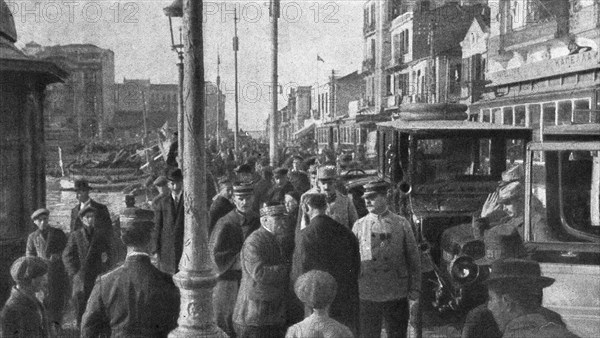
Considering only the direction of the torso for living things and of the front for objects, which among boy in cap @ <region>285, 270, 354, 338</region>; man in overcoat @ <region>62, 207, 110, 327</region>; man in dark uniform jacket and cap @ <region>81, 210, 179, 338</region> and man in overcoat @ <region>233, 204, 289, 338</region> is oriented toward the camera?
man in overcoat @ <region>62, 207, 110, 327</region>

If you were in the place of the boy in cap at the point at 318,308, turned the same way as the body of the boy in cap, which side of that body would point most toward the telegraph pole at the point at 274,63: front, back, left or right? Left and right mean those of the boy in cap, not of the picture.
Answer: front

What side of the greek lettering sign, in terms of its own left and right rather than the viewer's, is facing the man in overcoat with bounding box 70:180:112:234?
front

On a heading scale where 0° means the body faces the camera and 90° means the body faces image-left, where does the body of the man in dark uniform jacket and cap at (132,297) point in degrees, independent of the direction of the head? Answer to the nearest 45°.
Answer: approximately 180°

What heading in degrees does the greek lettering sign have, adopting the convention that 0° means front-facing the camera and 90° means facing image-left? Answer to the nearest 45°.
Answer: approximately 45°

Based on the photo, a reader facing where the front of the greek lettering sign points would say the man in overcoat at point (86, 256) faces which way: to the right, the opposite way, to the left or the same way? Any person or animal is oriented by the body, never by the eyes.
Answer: to the left

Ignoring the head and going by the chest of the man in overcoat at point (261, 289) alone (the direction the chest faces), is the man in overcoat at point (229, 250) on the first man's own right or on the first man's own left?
on the first man's own left

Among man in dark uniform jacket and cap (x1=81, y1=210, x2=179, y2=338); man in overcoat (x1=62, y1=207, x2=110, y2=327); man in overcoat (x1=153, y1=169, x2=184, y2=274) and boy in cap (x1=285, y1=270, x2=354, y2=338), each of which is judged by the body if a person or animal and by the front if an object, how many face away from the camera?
2

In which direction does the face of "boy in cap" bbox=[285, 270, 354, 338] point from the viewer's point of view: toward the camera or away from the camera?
away from the camera

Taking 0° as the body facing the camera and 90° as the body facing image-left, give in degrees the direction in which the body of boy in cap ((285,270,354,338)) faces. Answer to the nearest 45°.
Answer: approximately 180°
